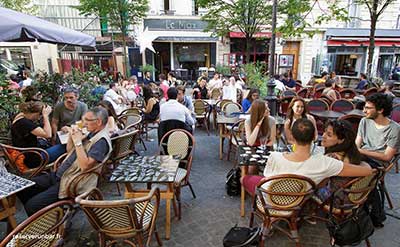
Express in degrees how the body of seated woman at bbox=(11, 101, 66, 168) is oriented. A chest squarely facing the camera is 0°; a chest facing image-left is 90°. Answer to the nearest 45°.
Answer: approximately 270°

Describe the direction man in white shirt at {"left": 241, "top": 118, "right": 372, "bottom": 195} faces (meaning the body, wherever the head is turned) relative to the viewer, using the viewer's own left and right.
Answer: facing away from the viewer

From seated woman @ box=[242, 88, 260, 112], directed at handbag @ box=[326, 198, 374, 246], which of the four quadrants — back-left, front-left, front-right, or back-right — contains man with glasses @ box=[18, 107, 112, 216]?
front-right

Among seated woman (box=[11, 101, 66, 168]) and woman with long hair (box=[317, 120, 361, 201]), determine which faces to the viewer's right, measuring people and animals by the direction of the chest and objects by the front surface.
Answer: the seated woman

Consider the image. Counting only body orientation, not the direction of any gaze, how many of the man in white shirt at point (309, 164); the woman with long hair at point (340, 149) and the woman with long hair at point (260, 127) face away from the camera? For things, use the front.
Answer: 1

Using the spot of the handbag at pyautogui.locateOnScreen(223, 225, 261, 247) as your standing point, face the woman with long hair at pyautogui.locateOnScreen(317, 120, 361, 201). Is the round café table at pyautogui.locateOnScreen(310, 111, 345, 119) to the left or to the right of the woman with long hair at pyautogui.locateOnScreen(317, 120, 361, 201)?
left

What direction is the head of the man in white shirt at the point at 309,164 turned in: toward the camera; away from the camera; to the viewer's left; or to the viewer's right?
away from the camera

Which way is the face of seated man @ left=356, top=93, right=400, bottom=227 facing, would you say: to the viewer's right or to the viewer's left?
to the viewer's left

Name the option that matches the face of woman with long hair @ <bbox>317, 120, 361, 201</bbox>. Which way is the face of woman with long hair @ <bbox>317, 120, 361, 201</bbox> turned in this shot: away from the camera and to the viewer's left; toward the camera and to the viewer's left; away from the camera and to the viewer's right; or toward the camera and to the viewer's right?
toward the camera and to the viewer's left

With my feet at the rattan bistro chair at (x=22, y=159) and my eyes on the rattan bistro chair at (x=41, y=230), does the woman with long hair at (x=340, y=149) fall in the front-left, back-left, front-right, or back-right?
front-left

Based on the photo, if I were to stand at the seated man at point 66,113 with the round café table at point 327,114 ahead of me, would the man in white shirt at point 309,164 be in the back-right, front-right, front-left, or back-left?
front-right
